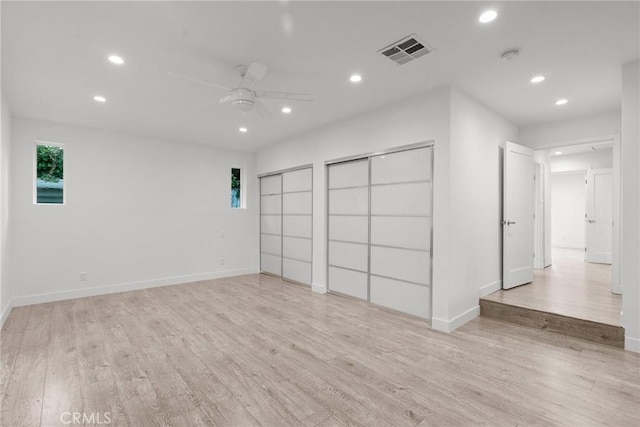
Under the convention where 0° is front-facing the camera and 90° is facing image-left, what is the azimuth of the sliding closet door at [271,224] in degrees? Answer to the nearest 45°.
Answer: approximately 45°

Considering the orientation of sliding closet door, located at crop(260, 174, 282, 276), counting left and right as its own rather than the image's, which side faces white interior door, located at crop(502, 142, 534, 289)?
left

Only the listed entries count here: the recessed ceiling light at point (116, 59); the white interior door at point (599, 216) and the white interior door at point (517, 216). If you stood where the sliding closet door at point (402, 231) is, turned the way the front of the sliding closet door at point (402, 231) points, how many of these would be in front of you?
1

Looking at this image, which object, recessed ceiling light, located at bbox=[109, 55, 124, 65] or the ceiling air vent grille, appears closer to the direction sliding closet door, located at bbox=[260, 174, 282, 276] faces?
the recessed ceiling light

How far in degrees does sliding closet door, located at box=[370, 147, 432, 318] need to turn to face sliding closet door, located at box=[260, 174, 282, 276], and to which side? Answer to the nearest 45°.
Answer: approximately 90° to its right

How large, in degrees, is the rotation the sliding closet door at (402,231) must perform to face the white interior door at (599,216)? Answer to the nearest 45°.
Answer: approximately 180°

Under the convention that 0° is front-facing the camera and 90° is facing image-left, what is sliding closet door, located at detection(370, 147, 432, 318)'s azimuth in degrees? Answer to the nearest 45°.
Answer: approximately 45°

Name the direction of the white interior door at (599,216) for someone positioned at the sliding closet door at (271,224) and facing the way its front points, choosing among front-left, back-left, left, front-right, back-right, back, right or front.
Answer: back-left

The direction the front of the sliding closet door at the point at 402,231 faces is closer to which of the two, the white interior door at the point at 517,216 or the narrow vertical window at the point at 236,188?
the narrow vertical window

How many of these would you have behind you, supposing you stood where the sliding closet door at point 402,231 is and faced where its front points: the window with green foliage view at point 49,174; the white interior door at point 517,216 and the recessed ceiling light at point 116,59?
1

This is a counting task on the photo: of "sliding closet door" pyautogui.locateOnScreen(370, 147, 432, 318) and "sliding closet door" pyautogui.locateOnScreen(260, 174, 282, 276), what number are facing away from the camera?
0

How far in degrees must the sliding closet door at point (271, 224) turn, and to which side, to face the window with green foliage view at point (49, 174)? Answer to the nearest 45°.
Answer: approximately 45° to its right

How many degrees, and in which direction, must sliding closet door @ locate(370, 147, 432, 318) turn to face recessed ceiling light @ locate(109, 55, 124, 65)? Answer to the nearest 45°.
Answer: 0° — it already faces it
